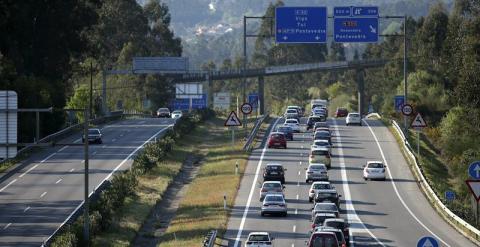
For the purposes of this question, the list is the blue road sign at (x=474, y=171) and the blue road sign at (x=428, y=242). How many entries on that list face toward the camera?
2

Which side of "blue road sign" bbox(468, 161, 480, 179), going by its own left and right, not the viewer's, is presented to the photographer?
front

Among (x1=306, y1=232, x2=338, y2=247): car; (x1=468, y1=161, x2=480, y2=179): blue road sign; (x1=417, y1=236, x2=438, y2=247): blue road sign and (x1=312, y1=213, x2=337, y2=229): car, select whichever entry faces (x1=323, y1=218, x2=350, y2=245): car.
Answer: (x1=306, y1=232, x2=338, y2=247): car

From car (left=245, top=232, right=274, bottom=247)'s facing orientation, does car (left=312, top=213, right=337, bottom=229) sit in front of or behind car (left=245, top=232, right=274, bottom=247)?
in front

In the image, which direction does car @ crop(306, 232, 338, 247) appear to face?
away from the camera

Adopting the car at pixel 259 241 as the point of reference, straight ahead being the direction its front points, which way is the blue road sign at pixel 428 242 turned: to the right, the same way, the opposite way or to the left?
the opposite way

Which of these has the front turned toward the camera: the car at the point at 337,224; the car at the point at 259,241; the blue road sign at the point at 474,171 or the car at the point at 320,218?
the blue road sign

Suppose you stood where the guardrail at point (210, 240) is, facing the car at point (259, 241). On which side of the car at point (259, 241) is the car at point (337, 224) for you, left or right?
left

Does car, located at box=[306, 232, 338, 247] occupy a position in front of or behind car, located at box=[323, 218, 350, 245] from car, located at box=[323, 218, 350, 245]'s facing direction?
behind

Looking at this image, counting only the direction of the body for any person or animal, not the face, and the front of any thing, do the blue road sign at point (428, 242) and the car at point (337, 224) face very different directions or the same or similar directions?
very different directions

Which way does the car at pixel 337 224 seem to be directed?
away from the camera

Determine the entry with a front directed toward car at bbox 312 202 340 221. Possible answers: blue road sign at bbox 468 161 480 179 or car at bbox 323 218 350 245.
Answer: car at bbox 323 218 350 245
